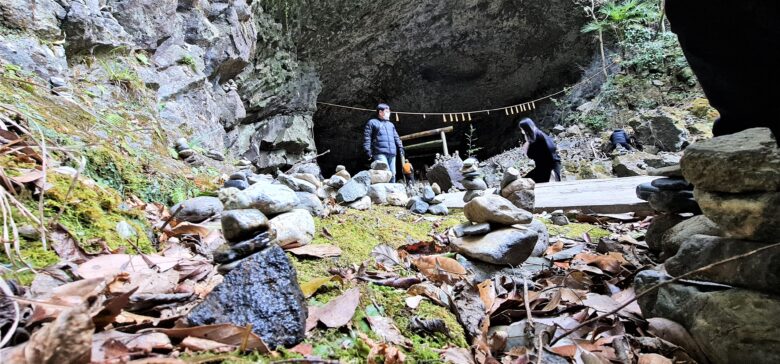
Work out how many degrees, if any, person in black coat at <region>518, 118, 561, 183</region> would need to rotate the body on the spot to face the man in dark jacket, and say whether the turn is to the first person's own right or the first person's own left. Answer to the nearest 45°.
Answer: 0° — they already face them

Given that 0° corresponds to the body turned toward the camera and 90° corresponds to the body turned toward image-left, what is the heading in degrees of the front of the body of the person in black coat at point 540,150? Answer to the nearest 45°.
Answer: approximately 90°

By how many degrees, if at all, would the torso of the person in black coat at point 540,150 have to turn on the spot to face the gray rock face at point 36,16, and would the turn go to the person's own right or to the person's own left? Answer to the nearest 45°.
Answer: approximately 45° to the person's own left

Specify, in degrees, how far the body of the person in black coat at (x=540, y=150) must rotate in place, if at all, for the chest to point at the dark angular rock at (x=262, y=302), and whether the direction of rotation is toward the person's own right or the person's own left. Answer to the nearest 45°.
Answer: approximately 90° to the person's own left

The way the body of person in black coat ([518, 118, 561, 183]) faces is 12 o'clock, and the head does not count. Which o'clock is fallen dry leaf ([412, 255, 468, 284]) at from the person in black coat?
The fallen dry leaf is roughly at 9 o'clock from the person in black coat.

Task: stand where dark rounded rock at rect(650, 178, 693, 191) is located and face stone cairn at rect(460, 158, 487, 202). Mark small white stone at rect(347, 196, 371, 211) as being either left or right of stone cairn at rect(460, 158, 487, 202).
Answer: left

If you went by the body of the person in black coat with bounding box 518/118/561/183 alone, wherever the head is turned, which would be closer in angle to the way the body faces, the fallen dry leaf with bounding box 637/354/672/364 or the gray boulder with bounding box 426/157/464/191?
the gray boulder

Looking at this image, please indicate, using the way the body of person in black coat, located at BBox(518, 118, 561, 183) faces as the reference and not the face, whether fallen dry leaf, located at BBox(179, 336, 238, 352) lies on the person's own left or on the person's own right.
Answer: on the person's own left
